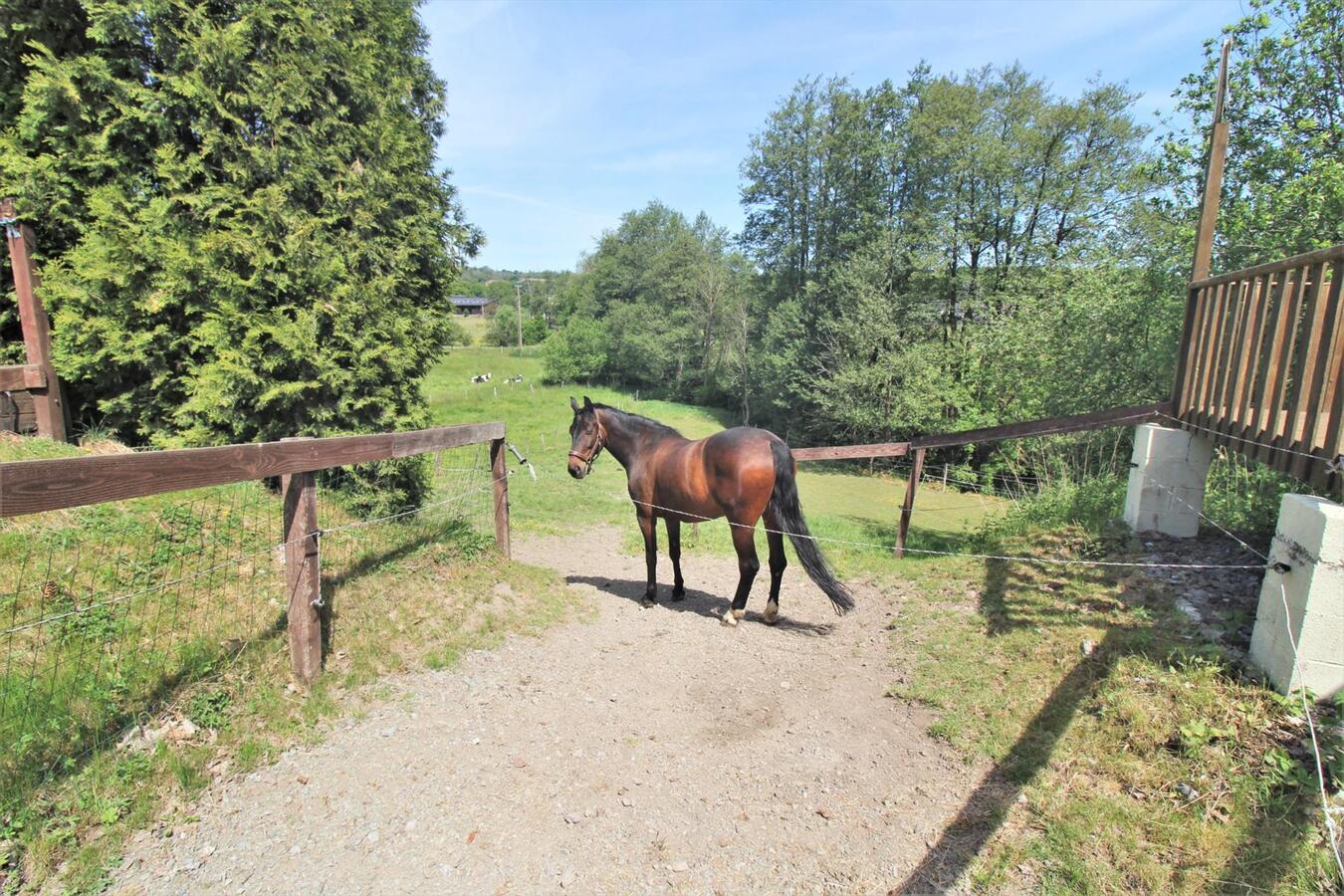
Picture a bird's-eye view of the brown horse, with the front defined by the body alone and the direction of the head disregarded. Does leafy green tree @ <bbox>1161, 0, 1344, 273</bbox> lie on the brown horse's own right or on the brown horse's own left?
on the brown horse's own right

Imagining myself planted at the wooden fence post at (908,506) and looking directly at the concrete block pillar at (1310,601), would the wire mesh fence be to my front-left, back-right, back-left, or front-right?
front-right

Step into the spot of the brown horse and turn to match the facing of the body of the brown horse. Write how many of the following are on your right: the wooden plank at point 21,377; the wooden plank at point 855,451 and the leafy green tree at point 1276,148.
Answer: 2

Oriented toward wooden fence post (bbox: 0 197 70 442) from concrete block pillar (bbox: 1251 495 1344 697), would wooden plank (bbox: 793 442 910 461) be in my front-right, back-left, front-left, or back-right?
front-right

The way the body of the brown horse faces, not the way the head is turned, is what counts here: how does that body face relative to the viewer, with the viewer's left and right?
facing away from the viewer and to the left of the viewer

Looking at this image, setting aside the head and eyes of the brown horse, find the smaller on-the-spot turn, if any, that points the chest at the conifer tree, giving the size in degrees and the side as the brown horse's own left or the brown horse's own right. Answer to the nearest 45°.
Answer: approximately 45° to the brown horse's own left

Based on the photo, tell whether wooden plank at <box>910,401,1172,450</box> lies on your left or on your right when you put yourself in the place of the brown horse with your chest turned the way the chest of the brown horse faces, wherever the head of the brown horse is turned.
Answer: on your right

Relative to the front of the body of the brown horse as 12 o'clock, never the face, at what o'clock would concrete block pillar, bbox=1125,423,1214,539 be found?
The concrete block pillar is roughly at 5 o'clock from the brown horse.

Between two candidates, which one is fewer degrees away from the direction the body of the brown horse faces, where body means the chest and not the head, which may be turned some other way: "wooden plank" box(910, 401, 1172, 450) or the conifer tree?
the conifer tree

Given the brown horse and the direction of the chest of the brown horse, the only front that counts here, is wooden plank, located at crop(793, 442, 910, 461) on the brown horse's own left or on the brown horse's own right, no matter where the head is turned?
on the brown horse's own right

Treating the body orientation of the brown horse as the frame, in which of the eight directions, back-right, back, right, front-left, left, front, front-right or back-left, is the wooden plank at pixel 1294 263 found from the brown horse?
back

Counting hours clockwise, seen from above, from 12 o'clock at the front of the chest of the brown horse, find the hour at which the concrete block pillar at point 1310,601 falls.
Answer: The concrete block pillar is roughly at 6 o'clock from the brown horse.

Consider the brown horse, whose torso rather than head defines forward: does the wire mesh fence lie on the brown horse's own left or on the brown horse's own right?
on the brown horse's own left

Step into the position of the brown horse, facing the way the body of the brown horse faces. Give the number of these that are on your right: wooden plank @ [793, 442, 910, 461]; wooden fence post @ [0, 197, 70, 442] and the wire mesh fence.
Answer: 1

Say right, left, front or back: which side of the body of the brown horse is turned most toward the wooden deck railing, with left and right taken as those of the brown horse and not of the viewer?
back

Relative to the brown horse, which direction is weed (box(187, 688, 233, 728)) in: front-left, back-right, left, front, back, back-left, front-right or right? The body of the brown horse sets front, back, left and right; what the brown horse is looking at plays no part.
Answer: left
